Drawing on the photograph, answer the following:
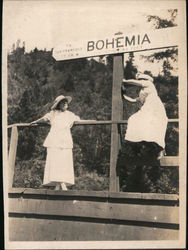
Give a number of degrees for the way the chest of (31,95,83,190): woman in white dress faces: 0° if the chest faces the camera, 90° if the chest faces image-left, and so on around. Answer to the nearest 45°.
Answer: approximately 0°
